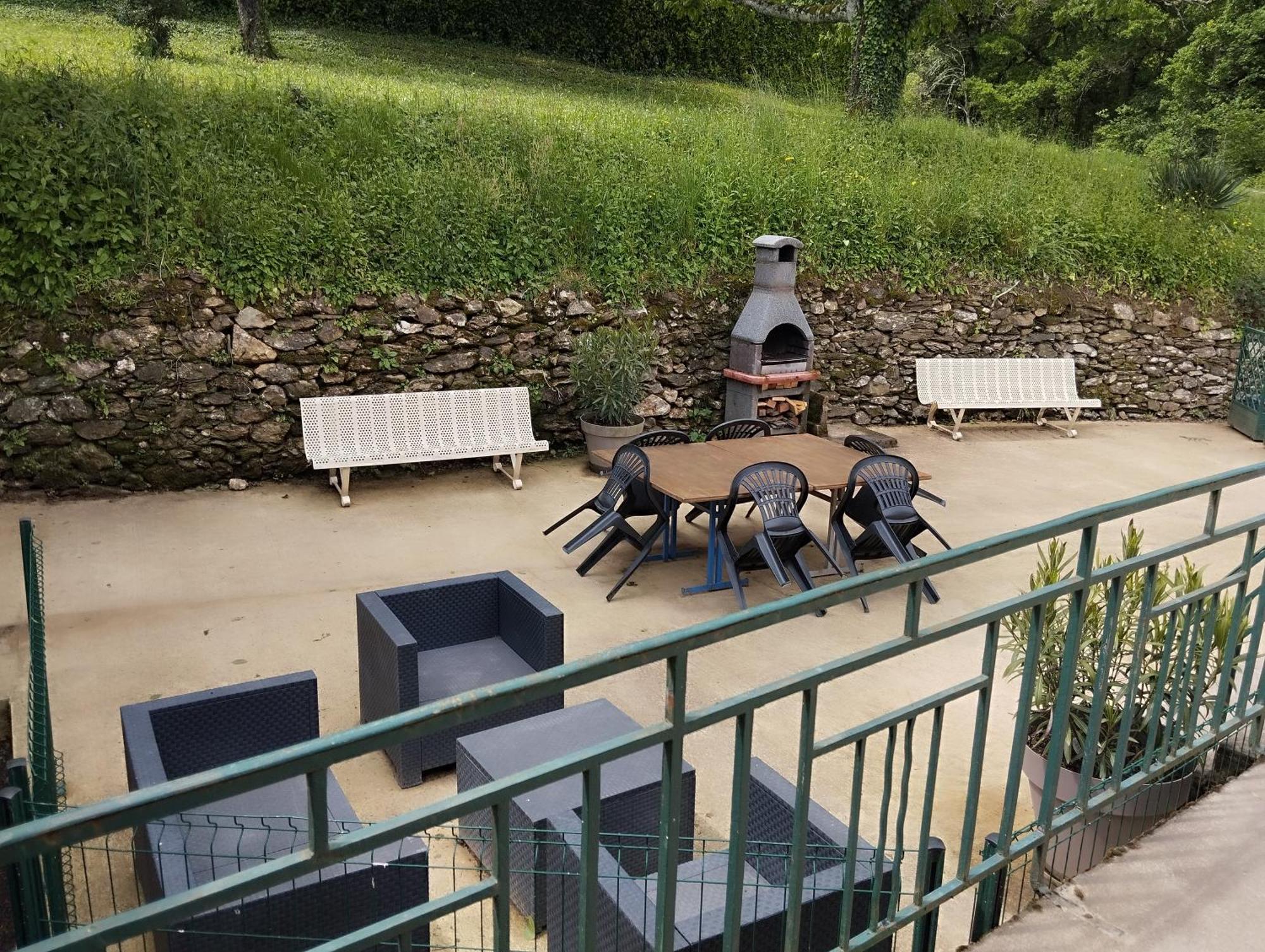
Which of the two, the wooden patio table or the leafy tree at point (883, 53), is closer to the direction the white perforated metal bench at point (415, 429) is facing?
the wooden patio table

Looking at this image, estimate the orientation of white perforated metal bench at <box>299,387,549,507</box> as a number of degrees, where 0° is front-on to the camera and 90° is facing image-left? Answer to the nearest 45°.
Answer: approximately 0°

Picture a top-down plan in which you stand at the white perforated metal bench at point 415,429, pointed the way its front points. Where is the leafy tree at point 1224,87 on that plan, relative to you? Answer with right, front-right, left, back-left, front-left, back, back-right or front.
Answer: back-left

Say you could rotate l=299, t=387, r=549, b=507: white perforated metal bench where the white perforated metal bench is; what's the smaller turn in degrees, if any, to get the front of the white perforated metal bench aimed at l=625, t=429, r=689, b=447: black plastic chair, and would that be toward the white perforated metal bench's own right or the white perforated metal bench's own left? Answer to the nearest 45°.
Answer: approximately 45° to the white perforated metal bench's own left

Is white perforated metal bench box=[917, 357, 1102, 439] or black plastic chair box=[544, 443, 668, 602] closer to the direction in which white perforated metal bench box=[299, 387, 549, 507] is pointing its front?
the black plastic chair

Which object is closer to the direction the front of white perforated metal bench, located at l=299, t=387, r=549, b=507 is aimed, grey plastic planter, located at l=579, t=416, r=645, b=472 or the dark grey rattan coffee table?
the dark grey rattan coffee table

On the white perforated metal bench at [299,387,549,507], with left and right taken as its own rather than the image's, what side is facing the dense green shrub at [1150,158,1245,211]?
left

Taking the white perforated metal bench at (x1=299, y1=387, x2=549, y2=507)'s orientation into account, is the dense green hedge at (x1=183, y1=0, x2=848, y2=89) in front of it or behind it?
behind

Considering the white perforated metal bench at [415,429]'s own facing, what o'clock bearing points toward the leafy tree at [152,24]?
The leafy tree is roughly at 5 o'clock from the white perforated metal bench.

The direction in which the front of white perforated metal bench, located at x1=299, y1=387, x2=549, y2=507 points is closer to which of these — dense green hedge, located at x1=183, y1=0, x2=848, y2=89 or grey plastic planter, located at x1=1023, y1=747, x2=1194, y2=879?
the grey plastic planter

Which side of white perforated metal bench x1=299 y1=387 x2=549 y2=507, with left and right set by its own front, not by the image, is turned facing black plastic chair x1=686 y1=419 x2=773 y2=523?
left
